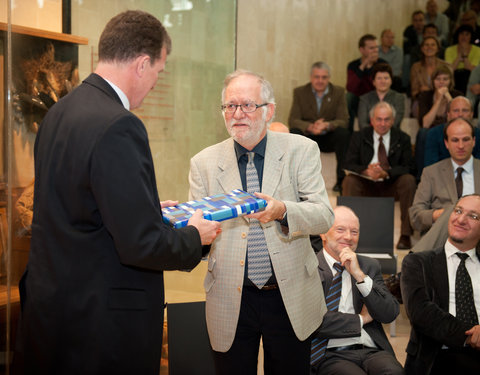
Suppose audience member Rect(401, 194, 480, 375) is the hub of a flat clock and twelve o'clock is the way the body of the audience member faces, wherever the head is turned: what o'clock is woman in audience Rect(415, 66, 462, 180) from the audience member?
The woman in audience is roughly at 6 o'clock from the audience member.

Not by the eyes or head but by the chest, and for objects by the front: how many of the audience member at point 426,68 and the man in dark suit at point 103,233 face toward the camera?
1

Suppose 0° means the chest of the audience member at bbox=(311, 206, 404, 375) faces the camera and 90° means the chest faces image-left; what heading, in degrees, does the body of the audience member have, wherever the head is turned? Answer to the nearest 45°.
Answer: approximately 0°

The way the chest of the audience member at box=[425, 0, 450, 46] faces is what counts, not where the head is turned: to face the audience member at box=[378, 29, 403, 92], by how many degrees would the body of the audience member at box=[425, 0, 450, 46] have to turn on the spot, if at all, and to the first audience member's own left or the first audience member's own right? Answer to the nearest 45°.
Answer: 0° — they already face them

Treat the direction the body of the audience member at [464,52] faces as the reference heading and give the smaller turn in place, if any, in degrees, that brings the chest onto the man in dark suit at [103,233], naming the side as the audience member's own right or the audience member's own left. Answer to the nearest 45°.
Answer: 0° — they already face them

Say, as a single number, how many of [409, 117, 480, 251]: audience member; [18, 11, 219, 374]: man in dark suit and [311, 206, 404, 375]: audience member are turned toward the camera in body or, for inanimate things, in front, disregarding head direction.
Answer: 2

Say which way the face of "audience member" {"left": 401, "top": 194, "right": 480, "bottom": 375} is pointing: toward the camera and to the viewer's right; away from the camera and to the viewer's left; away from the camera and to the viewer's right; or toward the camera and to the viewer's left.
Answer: toward the camera and to the viewer's left

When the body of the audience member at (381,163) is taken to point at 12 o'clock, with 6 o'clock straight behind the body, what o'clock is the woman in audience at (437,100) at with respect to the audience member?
The woman in audience is roughly at 7 o'clock from the audience member.

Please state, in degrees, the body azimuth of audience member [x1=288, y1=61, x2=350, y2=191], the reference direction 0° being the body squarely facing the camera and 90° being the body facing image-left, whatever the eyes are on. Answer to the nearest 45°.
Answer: approximately 0°
